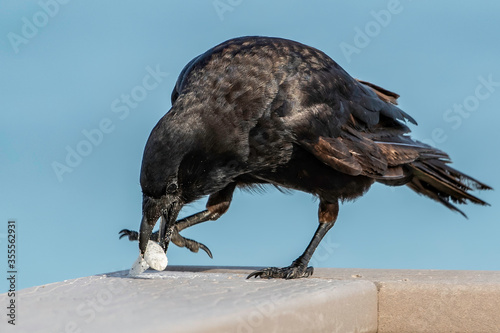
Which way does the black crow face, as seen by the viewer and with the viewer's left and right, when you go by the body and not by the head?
facing to the left of the viewer
